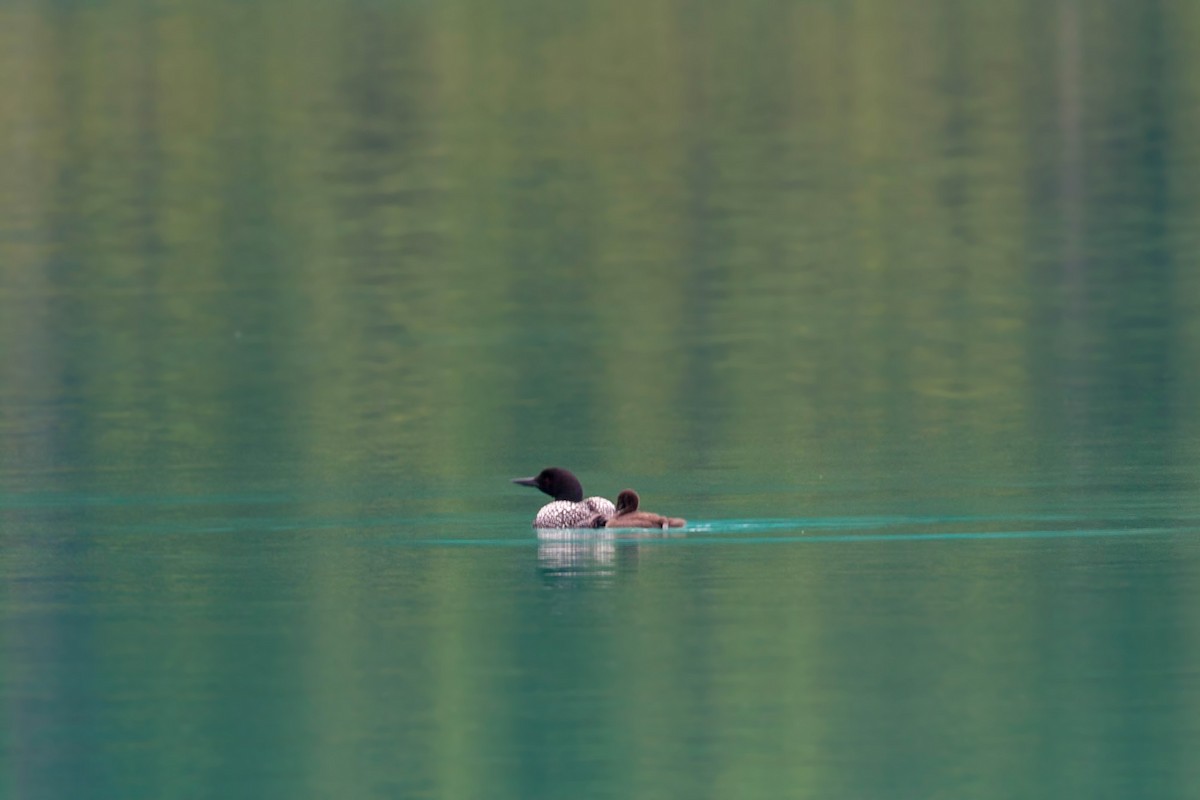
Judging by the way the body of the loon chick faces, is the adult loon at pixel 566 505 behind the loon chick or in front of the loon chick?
in front

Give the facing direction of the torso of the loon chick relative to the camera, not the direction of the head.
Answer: to the viewer's left
